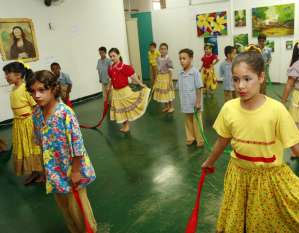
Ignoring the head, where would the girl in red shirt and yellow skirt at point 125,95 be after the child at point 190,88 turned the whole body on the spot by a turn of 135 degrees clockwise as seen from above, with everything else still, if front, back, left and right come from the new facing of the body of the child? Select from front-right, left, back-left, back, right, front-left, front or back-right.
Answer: front-left

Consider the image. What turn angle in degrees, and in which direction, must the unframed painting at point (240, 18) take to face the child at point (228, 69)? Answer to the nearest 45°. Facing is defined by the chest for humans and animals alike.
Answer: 0° — it already faces them

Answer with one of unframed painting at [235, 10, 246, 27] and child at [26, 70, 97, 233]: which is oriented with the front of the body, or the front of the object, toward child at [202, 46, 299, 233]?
the unframed painting

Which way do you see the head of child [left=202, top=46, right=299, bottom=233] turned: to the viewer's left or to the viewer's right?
to the viewer's left

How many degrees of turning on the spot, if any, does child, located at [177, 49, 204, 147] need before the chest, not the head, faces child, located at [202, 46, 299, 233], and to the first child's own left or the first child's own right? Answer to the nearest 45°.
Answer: approximately 45° to the first child's own left

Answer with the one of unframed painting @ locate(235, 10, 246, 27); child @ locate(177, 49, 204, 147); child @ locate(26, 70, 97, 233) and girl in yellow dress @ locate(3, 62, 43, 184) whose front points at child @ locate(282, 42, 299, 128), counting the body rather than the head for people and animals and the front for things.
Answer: the unframed painting

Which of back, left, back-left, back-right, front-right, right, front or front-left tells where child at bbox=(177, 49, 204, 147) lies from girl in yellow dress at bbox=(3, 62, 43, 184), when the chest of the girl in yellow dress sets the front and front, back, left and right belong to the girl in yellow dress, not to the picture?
back-left

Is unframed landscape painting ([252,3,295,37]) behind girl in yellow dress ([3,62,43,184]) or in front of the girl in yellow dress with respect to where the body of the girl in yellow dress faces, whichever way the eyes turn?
behind

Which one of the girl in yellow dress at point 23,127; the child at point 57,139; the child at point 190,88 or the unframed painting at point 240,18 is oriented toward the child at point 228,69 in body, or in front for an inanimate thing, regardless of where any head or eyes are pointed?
the unframed painting

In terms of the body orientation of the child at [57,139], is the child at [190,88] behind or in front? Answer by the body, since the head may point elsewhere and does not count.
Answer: behind
